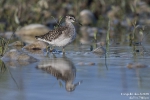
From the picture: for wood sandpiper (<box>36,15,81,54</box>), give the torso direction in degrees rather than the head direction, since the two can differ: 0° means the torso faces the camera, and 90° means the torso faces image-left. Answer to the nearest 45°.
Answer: approximately 270°
